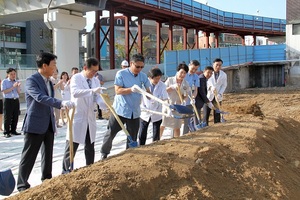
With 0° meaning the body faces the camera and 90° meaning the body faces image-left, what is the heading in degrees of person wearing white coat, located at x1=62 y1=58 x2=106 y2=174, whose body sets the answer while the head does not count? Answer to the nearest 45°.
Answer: approximately 315°

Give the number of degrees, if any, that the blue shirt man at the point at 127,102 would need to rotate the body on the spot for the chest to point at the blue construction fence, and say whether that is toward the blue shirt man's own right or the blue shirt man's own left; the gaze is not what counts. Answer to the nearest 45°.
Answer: approximately 135° to the blue shirt man's own left

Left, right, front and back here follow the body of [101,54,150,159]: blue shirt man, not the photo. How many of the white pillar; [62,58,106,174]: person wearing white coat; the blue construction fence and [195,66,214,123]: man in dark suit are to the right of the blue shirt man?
1

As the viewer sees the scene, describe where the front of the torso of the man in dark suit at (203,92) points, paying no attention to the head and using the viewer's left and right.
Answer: facing the viewer and to the right of the viewer

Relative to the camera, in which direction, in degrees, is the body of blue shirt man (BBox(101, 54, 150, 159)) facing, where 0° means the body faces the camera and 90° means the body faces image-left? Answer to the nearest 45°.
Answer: approximately 315°

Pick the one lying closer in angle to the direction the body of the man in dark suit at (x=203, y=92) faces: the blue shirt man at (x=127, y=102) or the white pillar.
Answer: the blue shirt man

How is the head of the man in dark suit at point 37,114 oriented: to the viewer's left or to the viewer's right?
to the viewer's right

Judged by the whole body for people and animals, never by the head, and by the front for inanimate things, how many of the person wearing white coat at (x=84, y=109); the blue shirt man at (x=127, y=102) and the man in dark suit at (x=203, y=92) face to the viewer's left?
0

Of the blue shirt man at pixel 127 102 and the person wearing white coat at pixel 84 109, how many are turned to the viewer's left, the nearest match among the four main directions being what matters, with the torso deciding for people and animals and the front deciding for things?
0

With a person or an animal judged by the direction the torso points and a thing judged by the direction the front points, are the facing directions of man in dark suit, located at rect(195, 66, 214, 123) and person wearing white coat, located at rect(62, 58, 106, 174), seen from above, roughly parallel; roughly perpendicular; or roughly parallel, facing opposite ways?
roughly parallel

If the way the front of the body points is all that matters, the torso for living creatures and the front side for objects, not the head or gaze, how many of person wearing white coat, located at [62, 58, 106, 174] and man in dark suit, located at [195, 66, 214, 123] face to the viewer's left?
0

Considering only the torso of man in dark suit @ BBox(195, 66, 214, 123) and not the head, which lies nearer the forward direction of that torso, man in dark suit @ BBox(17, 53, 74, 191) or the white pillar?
the man in dark suit

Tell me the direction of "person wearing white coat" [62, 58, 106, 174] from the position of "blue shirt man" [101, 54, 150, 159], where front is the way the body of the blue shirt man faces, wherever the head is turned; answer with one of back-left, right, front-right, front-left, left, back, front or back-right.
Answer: right

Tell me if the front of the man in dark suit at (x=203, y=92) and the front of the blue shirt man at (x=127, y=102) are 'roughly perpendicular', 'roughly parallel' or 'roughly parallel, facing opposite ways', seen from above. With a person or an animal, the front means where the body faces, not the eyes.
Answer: roughly parallel

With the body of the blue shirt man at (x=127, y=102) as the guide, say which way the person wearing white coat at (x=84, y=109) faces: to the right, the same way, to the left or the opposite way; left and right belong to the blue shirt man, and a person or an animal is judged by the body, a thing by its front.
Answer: the same way
